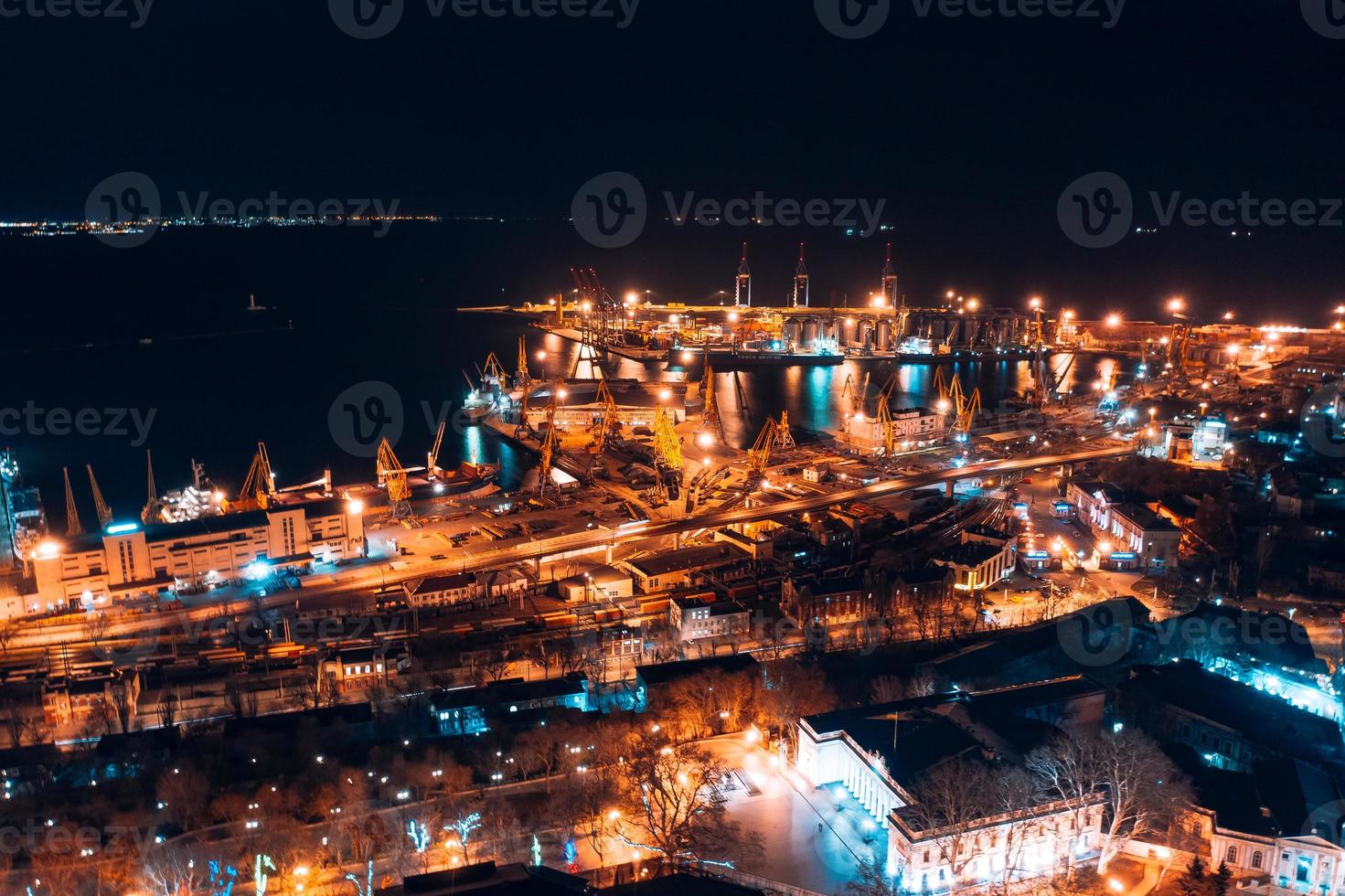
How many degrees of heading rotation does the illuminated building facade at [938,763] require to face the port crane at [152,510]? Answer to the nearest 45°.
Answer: approximately 45° to its right

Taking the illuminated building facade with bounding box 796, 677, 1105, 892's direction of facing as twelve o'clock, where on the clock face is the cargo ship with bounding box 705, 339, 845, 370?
The cargo ship is roughly at 4 o'clock from the illuminated building facade.

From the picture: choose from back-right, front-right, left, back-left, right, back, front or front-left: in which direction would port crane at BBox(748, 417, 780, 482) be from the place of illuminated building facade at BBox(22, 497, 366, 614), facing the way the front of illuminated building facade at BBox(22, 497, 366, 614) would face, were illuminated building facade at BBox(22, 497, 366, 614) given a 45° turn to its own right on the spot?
back-left

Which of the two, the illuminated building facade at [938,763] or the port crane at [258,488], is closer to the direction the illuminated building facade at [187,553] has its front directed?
the illuminated building facade

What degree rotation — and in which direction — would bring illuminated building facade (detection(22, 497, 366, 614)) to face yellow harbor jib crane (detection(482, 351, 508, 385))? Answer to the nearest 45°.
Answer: approximately 135° to its left

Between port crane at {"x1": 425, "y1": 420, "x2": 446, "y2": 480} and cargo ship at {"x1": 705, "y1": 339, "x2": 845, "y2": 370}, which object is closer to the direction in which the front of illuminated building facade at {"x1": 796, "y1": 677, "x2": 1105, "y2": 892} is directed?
the port crane

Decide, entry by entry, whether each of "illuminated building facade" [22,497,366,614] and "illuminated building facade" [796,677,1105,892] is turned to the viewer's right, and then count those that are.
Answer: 0

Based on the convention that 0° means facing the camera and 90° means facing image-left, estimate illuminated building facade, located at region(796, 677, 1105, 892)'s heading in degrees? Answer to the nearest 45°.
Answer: approximately 45°

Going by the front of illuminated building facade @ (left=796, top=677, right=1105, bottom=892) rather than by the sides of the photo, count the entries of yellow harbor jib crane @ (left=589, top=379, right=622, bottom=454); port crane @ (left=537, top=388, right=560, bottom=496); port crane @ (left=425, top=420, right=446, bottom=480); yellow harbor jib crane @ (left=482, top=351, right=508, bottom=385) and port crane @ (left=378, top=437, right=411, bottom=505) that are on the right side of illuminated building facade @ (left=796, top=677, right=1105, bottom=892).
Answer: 5

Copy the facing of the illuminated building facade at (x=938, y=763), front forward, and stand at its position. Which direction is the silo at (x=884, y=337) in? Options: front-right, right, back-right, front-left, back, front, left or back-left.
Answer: back-right

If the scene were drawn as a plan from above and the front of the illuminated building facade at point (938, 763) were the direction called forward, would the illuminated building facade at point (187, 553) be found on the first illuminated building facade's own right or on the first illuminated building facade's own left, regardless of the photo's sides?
on the first illuminated building facade's own right

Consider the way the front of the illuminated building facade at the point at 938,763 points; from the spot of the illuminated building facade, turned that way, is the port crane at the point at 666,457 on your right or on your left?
on your right

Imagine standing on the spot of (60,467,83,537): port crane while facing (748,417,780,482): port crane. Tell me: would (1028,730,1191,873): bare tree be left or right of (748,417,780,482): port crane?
right

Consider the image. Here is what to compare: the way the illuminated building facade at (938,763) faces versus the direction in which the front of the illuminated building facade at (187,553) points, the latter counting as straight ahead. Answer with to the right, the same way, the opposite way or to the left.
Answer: to the right

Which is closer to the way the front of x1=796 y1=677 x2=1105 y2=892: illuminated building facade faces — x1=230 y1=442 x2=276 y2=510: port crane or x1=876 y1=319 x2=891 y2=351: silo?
the port crane

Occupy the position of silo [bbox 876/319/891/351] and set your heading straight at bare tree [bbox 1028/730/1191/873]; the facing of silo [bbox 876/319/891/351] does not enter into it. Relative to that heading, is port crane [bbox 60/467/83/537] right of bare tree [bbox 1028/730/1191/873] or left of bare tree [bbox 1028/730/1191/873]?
right

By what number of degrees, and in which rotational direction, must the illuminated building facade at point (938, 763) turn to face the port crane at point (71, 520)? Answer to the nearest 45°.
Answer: approximately 45° to its right
